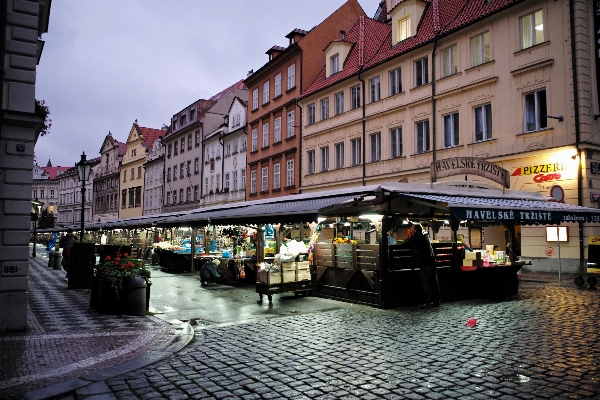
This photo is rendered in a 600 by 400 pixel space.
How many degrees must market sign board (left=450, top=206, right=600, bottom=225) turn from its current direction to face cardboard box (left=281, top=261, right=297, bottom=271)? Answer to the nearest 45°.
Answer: approximately 135° to its right

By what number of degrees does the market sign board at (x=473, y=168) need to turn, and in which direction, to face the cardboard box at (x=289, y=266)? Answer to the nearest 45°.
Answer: approximately 90° to its right

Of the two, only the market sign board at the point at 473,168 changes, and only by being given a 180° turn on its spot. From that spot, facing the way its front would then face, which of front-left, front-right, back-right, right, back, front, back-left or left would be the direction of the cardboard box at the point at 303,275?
left

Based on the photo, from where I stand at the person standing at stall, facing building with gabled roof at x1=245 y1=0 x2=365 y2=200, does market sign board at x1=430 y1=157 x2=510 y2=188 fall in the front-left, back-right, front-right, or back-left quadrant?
front-right

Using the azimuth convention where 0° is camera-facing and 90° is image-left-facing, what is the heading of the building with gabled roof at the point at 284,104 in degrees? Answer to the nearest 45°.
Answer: approximately 45°

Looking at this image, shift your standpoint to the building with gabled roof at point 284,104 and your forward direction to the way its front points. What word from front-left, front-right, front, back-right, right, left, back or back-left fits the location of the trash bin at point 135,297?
front-left

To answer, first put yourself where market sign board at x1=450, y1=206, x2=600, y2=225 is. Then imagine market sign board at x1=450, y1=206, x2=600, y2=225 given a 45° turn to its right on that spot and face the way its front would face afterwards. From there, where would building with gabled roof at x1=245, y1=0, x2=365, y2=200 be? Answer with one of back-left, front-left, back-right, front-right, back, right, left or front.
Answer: back-right

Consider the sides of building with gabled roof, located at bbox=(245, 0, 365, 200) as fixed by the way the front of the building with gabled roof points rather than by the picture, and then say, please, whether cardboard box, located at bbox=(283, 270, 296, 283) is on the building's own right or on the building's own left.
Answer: on the building's own left

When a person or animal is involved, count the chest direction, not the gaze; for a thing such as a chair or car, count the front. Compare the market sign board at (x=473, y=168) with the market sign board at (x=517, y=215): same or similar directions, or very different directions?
same or similar directions

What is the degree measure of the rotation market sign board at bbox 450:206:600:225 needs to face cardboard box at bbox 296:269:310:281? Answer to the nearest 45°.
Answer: approximately 135° to its right

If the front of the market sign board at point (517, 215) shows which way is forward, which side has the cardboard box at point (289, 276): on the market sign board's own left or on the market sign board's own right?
on the market sign board's own right

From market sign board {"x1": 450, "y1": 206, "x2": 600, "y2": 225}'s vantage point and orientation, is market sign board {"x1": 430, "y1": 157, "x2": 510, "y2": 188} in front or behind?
behind

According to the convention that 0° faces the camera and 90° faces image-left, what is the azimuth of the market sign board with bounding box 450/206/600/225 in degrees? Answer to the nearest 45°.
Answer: approximately 315°
